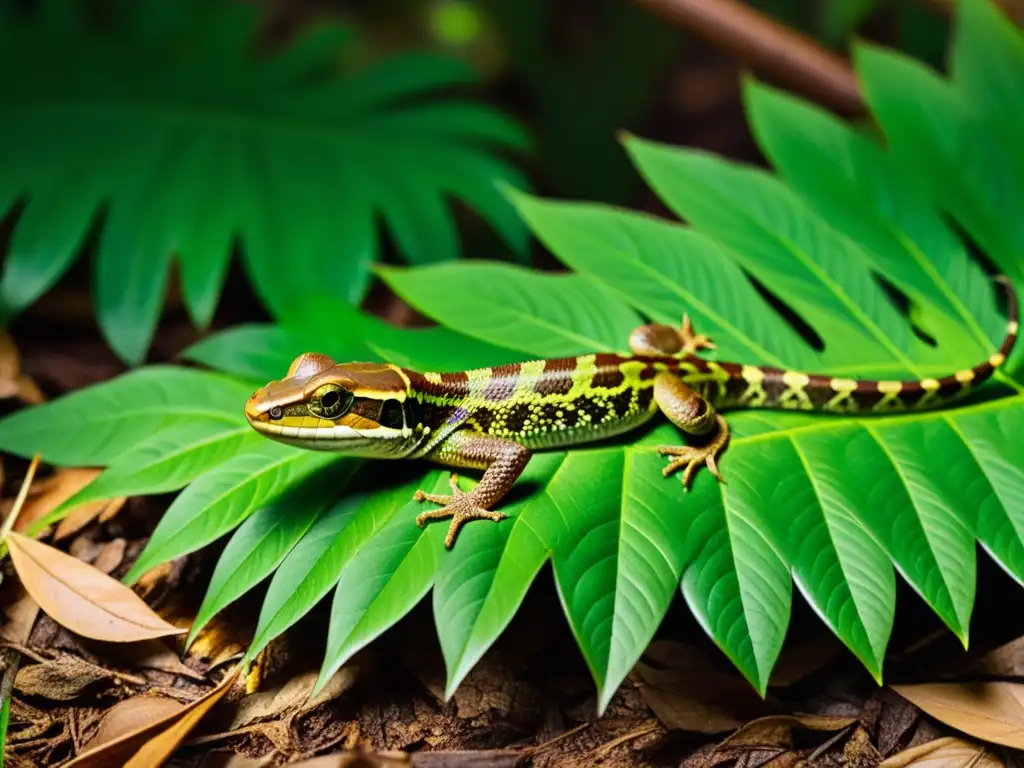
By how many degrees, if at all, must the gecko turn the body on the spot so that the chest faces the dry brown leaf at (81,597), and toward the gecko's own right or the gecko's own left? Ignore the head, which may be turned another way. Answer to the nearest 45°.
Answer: approximately 45° to the gecko's own left

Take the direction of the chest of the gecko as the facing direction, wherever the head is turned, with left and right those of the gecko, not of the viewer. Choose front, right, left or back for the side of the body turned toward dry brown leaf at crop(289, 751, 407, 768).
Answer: left

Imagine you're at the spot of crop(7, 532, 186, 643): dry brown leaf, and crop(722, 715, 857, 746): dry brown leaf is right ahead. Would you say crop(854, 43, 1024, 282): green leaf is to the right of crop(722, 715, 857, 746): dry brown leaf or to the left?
left

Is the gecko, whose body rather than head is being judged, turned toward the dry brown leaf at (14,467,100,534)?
yes

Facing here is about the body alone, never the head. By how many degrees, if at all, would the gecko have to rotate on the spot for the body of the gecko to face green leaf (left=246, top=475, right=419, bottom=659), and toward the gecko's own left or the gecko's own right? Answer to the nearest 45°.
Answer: approximately 45° to the gecko's own left

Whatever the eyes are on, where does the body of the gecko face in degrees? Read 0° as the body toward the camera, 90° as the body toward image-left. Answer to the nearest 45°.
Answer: approximately 90°

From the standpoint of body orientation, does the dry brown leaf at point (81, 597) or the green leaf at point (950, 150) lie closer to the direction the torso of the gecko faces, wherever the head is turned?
the dry brown leaf

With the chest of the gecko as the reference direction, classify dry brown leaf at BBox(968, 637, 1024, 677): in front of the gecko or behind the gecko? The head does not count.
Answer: behind
